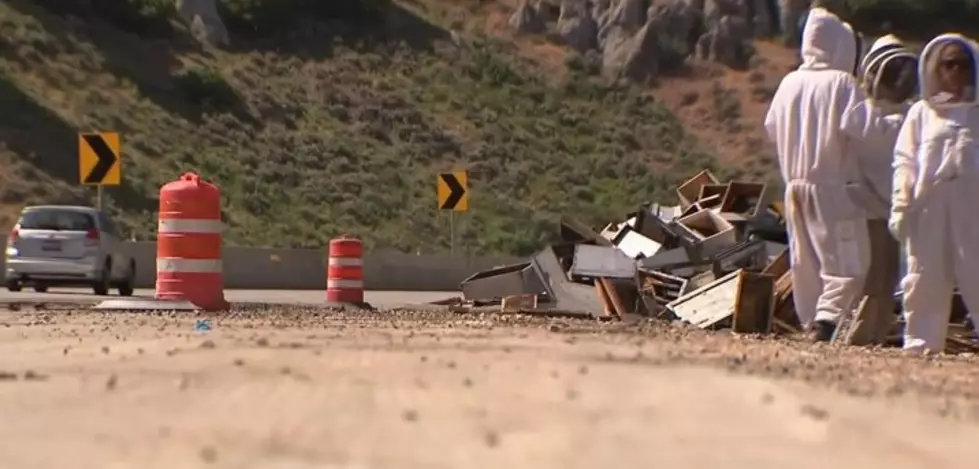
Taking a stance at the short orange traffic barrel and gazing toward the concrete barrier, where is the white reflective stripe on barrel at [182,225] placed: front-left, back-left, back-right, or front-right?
back-left

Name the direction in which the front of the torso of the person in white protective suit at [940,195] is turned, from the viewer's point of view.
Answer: toward the camera

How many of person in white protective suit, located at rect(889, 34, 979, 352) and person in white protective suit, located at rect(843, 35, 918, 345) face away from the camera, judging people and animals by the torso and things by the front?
0

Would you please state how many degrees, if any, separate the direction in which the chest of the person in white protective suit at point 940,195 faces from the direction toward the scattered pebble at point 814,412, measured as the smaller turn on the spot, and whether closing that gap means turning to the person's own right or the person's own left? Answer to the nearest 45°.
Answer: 0° — they already face it

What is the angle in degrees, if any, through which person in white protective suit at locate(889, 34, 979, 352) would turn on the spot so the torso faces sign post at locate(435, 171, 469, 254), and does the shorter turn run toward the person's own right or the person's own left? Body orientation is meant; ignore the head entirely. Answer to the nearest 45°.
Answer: approximately 135° to the person's own right

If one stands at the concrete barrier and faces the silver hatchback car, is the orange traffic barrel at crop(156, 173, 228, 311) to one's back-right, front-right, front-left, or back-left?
front-left
